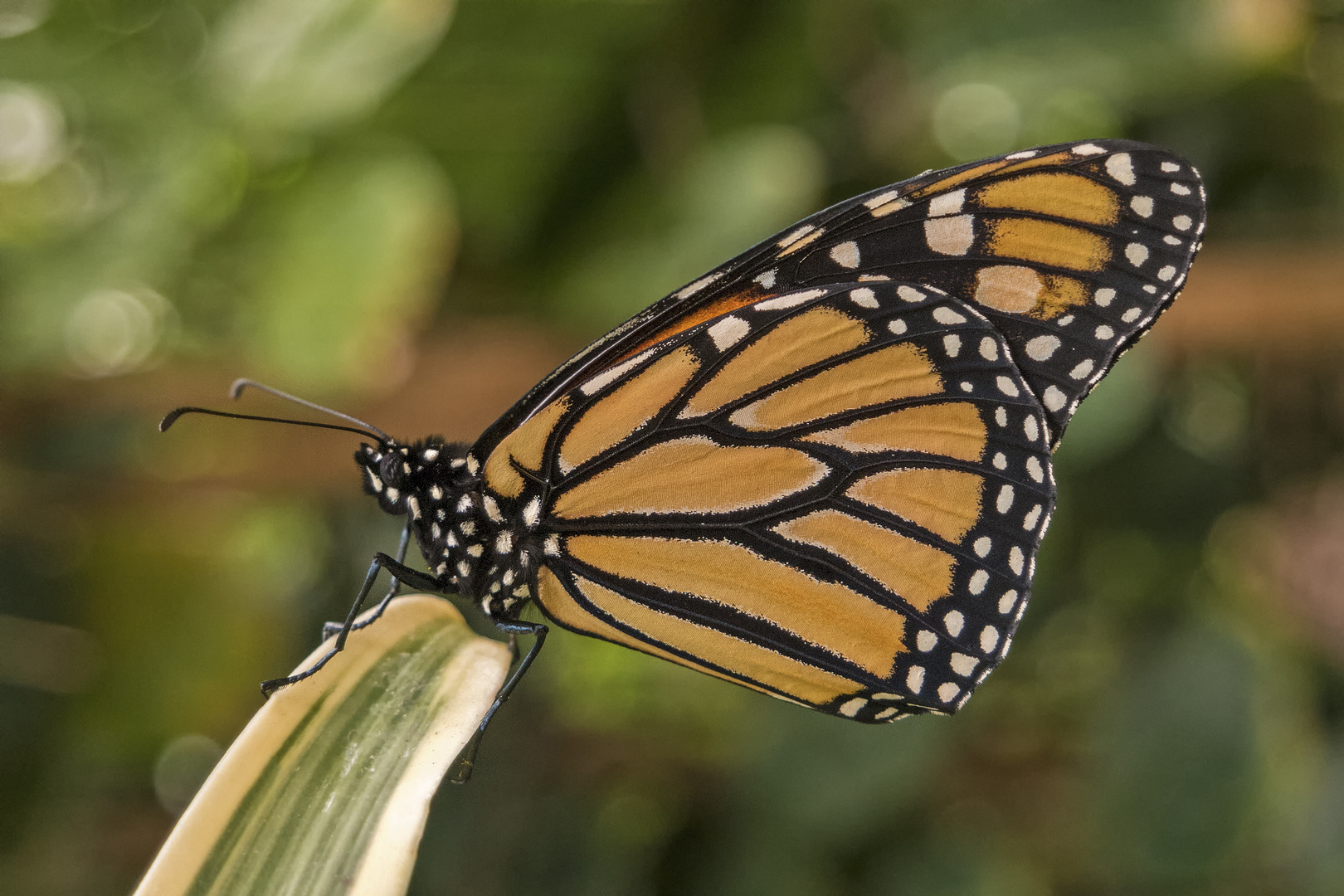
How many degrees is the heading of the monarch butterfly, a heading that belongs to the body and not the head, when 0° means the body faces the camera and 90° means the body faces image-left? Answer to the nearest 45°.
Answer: approximately 90°
